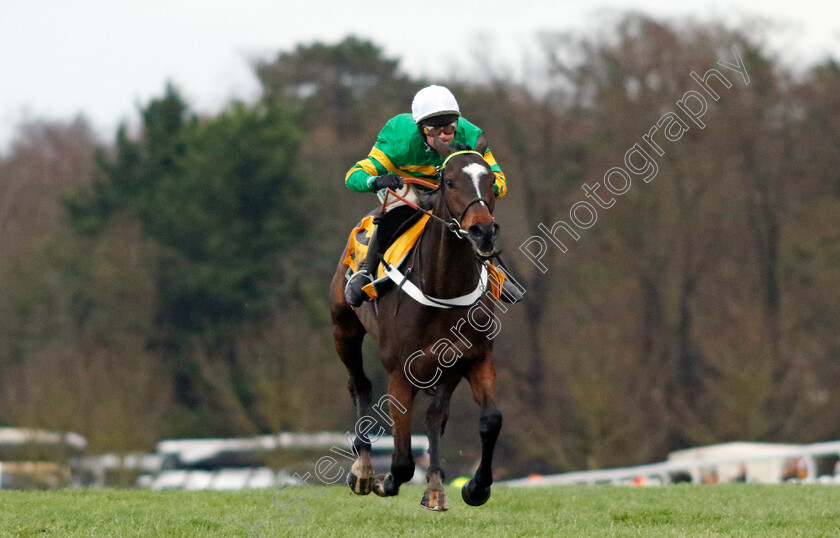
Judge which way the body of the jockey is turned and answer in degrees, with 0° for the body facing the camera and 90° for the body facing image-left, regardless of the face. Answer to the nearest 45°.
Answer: approximately 0°
